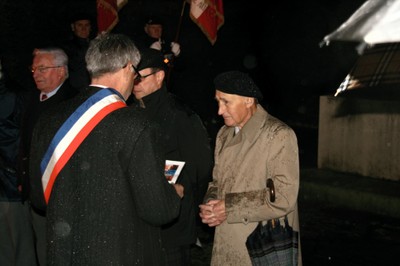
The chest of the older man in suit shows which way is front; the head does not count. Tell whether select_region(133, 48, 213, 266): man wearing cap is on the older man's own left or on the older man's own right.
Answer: on the older man's own left

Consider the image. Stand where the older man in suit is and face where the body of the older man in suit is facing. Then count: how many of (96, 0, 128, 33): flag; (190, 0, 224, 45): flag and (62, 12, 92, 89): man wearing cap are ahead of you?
0

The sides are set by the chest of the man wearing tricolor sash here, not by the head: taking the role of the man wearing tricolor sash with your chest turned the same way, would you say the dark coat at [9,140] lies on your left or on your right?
on your left

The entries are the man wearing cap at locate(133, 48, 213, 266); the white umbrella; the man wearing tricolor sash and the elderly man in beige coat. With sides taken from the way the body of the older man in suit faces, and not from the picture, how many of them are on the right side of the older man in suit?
0

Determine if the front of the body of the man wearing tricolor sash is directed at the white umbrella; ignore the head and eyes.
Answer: no

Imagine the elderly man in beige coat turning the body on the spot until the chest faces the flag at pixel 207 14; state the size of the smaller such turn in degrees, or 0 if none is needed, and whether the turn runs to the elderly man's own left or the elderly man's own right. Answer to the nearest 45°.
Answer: approximately 135° to the elderly man's own right

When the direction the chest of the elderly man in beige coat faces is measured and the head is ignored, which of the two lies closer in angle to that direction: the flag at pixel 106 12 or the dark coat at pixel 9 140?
the dark coat

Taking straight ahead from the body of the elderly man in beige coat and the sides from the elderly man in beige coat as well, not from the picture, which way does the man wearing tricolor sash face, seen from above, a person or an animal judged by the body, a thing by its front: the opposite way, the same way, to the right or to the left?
the opposite way

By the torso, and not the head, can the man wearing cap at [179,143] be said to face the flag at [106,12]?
no

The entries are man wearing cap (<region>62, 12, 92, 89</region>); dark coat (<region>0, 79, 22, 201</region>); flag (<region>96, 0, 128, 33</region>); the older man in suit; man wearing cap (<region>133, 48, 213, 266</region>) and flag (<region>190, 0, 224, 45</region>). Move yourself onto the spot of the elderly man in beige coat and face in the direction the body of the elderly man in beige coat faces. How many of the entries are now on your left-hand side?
0

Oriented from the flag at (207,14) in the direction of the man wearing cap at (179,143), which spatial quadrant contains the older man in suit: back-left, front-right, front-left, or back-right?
front-right

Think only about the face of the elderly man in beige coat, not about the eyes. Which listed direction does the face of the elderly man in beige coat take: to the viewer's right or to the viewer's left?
to the viewer's left
